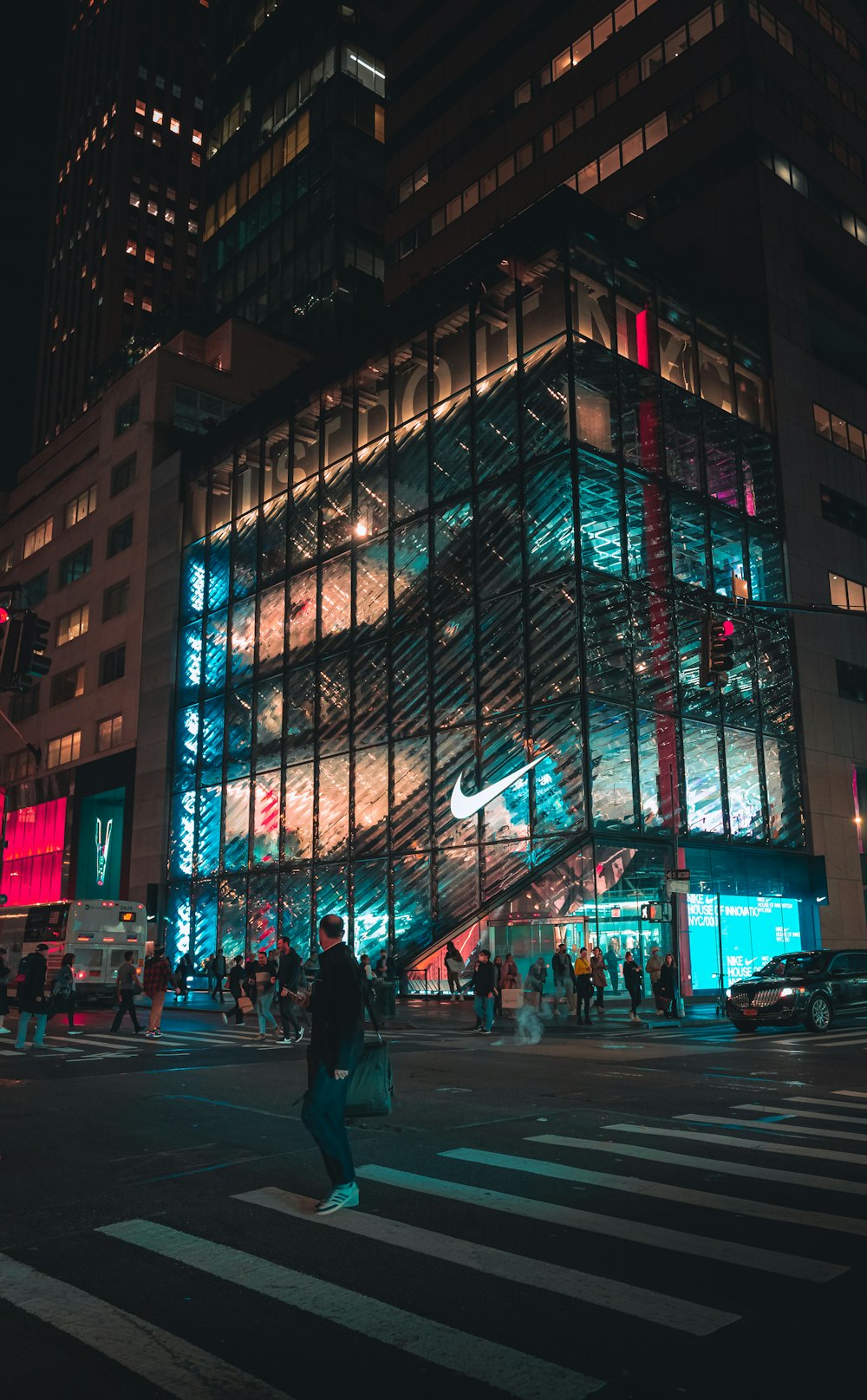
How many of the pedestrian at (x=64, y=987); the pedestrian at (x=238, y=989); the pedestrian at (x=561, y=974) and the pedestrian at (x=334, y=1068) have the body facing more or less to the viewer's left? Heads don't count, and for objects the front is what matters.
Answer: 1

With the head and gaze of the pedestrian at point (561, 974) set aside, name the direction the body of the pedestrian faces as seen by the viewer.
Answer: toward the camera

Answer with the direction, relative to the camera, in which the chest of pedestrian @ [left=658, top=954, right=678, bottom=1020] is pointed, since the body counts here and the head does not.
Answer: toward the camera

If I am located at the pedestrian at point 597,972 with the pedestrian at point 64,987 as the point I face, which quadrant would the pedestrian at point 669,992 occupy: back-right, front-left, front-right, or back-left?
back-left

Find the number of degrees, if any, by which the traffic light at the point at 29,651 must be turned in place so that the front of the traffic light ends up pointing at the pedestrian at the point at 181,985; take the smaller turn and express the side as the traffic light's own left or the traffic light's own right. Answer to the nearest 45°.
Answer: approximately 90° to the traffic light's own left

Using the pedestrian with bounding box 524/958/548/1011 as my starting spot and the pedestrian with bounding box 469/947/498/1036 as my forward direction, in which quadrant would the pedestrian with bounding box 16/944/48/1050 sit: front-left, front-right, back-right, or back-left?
front-right

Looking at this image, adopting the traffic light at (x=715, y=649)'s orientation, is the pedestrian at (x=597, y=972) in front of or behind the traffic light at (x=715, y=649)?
behind
